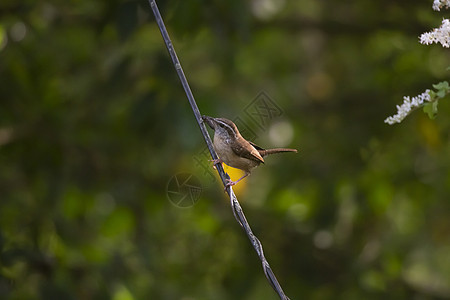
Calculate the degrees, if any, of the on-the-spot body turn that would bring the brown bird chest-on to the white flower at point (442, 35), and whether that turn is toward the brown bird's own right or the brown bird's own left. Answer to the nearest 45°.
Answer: approximately 135° to the brown bird's own left

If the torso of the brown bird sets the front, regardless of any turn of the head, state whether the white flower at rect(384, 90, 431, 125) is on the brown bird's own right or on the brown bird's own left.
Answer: on the brown bird's own left

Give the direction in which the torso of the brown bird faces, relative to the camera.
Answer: to the viewer's left
